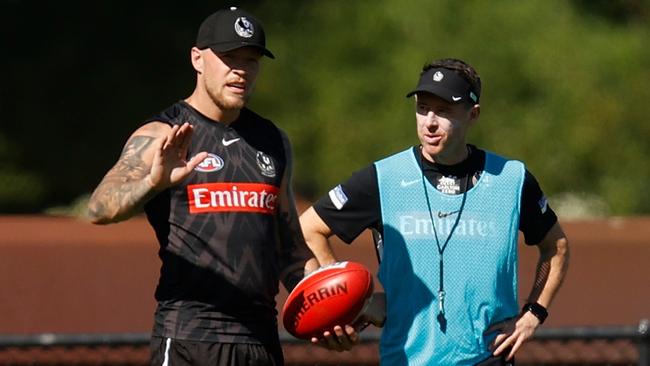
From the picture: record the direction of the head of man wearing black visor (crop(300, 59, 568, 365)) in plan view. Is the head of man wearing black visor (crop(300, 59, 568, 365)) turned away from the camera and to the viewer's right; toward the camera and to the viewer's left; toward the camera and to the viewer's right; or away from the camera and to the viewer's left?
toward the camera and to the viewer's left

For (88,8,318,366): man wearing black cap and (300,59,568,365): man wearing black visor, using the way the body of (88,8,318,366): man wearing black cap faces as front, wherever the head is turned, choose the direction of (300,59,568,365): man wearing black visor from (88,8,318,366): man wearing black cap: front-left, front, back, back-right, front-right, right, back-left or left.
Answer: front-left

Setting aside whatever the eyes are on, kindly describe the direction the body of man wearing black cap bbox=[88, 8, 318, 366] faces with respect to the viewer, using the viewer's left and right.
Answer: facing the viewer and to the right of the viewer

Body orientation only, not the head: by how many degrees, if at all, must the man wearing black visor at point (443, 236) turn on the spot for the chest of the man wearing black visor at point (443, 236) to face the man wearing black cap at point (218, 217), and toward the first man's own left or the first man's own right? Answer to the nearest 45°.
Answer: approximately 90° to the first man's own right

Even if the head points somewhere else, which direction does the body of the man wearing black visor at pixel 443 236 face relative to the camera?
toward the camera

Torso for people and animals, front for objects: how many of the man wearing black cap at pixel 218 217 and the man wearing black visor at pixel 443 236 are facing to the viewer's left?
0
